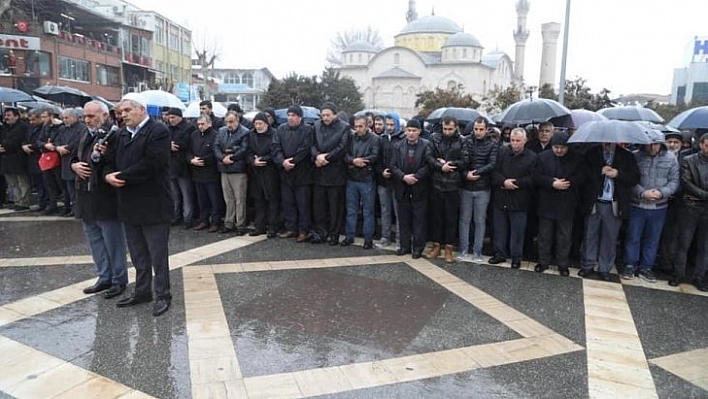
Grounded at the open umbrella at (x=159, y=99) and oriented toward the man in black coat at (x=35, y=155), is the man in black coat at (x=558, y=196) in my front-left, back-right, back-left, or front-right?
back-left

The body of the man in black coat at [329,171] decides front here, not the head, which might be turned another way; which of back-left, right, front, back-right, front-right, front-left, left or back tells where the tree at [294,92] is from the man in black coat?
back-right

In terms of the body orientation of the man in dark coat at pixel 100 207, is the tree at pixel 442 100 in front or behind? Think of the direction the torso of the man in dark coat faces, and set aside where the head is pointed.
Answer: behind

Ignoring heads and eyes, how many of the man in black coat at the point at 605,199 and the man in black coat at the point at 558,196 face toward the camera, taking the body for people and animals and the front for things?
2

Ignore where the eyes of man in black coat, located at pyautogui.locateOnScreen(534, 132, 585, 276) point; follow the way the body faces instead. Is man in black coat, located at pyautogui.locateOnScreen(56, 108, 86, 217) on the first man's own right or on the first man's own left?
on the first man's own right

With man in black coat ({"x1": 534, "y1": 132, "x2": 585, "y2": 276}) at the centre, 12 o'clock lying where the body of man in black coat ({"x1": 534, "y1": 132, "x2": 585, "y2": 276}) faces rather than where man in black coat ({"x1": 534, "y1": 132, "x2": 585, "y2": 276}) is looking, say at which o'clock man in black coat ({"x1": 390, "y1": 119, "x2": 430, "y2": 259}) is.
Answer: man in black coat ({"x1": 390, "y1": 119, "x2": 430, "y2": 259}) is roughly at 3 o'clock from man in black coat ({"x1": 534, "y1": 132, "x2": 585, "y2": 276}).

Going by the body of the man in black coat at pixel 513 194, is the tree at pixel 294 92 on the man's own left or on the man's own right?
on the man's own right
